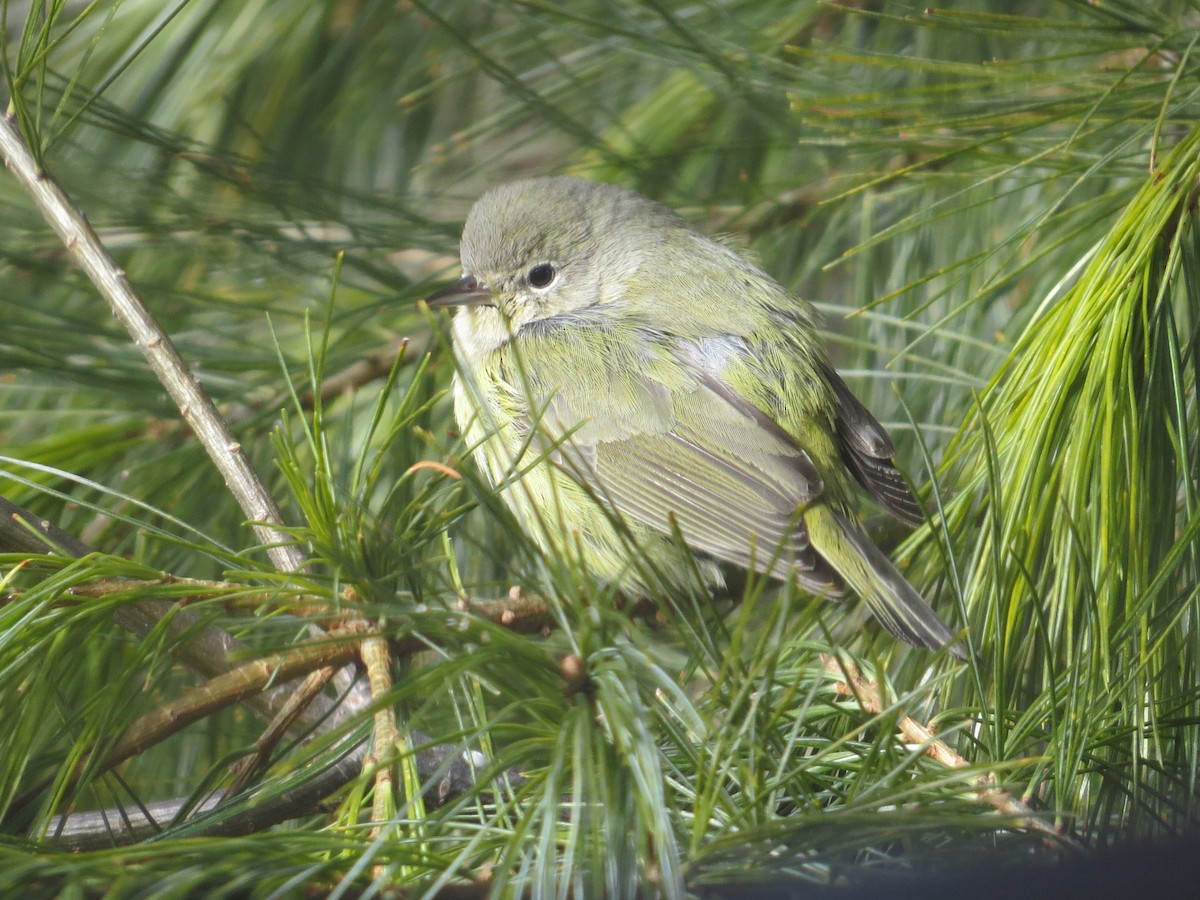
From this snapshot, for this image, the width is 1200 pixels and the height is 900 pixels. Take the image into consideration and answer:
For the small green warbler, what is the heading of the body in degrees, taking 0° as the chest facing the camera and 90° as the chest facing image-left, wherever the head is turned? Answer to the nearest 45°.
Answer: approximately 90°
